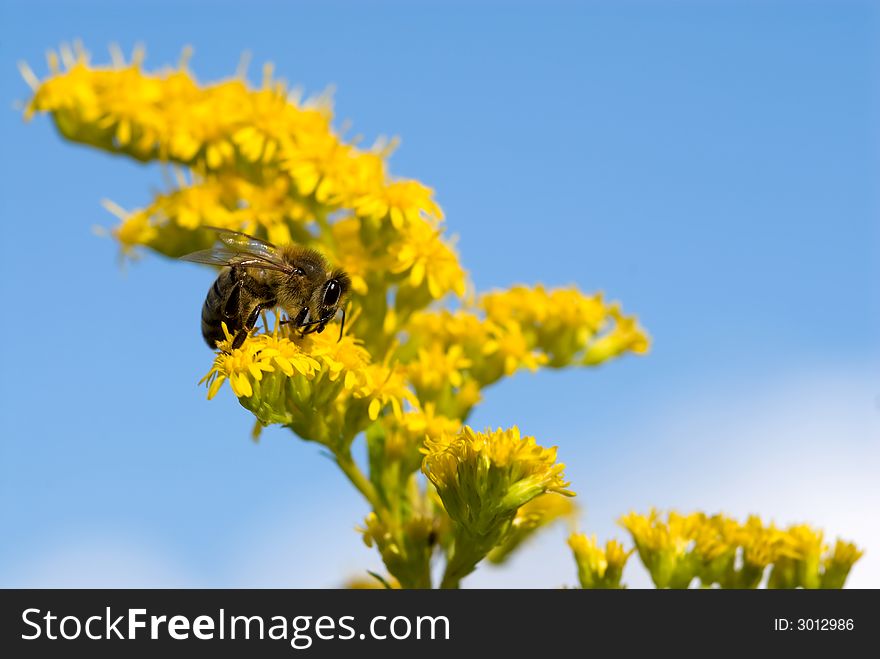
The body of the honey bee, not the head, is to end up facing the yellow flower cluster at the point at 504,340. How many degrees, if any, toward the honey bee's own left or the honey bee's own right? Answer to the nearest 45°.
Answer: approximately 45° to the honey bee's own left

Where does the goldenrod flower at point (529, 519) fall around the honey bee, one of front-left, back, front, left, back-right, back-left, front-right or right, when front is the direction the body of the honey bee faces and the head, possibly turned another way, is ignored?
front-left

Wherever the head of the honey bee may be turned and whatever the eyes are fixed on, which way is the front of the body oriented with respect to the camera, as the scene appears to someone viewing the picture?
to the viewer's right

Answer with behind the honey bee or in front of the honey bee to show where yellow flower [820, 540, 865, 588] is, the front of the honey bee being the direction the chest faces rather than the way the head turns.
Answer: in front

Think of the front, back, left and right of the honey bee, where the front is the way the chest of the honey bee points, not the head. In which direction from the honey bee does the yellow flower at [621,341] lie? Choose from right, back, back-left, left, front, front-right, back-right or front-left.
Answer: front-left

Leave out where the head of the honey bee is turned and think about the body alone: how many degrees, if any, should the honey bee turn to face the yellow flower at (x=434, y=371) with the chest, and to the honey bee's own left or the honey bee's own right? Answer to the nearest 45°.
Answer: approximately 45° to the honey bee's own left
